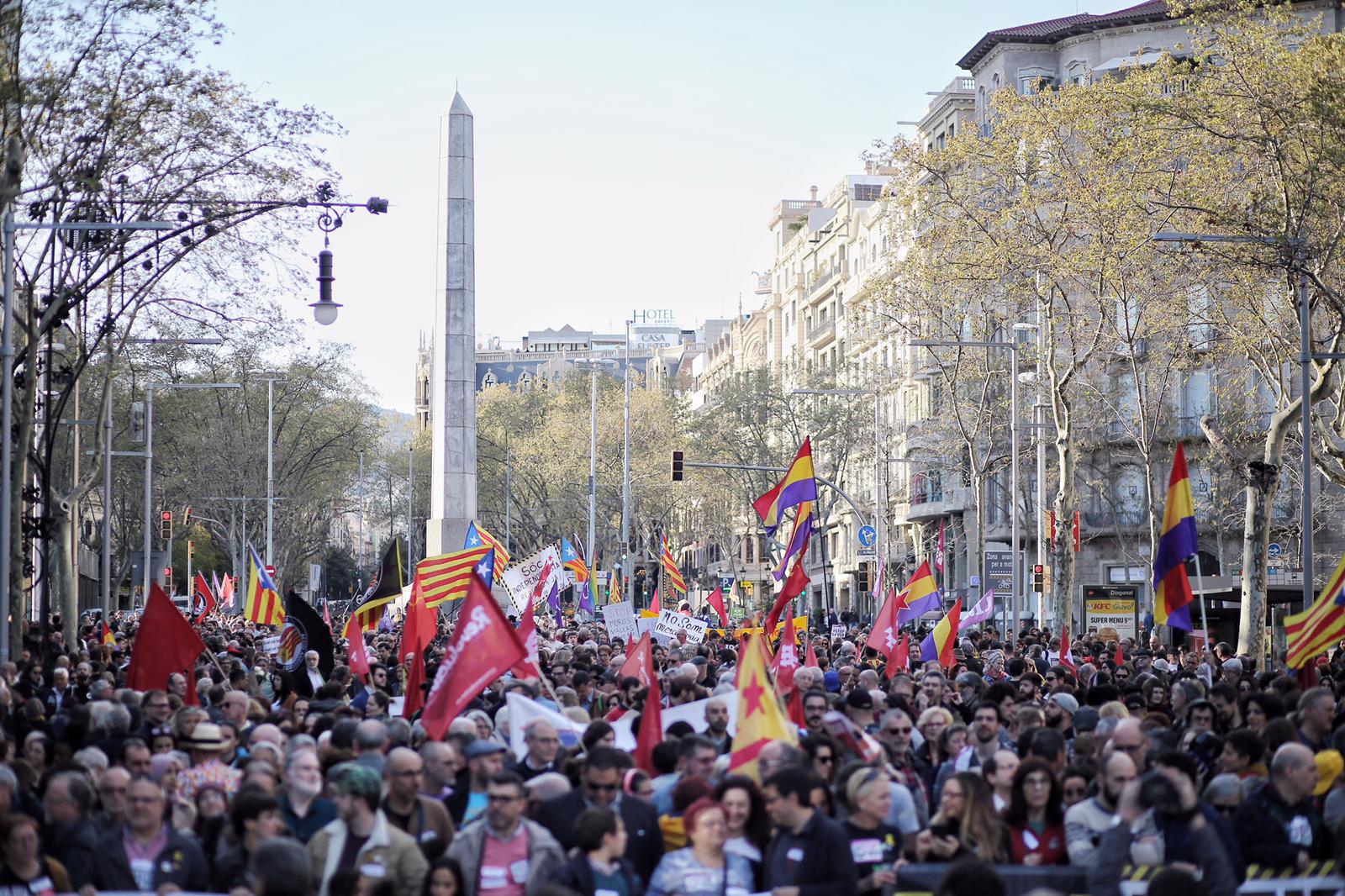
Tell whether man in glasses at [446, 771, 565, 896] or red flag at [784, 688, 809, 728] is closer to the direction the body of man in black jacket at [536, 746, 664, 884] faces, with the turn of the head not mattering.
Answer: the man in glasses

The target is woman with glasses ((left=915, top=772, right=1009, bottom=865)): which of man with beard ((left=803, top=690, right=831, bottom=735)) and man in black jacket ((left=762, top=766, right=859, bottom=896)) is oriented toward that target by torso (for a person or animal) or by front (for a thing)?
the man with beard

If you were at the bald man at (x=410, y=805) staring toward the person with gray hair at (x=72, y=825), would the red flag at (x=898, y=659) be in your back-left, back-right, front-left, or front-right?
back-right

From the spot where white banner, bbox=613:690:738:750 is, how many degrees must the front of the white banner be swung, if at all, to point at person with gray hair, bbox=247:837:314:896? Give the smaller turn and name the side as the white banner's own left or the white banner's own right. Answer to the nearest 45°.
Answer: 0° — it already faces them

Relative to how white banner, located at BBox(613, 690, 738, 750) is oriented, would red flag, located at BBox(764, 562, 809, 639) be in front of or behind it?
behind

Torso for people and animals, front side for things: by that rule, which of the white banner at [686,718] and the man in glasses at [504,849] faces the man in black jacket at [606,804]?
the white banner

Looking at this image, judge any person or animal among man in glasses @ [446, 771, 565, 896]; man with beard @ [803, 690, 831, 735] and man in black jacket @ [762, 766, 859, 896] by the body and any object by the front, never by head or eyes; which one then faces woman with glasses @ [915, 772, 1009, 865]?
the man with beard
